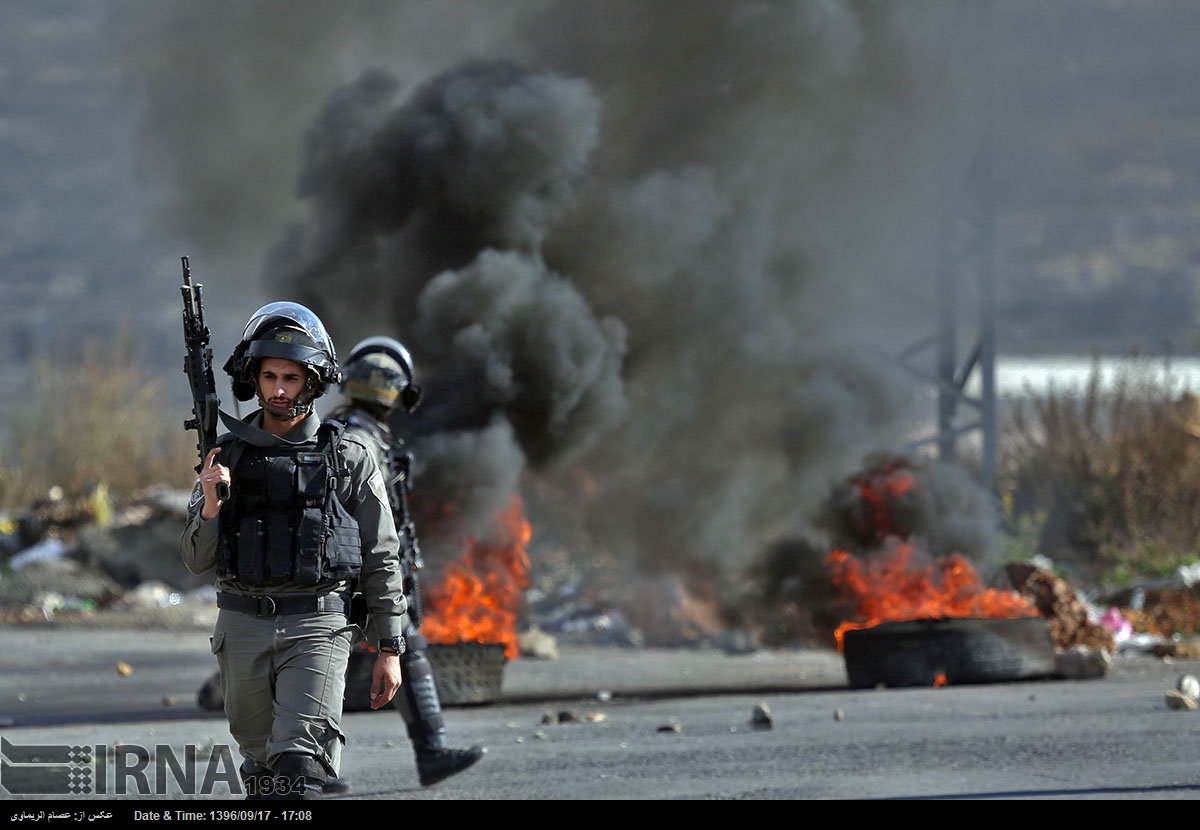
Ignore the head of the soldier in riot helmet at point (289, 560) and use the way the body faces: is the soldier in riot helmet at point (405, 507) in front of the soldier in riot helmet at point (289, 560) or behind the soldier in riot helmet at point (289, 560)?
behind

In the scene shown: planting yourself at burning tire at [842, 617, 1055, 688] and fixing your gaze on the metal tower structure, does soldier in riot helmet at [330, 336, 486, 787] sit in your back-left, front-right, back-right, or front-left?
back-left

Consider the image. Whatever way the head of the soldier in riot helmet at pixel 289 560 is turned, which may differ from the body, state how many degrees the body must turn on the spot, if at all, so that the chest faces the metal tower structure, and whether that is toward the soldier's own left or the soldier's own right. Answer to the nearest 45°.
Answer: approximately 135° to the soldier's own left

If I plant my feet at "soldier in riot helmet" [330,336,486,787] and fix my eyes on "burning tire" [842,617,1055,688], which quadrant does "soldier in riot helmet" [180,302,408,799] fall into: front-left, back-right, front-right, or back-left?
back-right

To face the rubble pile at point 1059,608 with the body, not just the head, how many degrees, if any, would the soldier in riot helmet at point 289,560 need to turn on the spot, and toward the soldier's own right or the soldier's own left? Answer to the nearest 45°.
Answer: approximately 135° to the soldier's own left

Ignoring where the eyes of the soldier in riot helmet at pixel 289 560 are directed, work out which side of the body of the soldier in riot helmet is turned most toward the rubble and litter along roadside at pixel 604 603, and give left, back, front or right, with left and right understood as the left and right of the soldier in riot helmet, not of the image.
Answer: back

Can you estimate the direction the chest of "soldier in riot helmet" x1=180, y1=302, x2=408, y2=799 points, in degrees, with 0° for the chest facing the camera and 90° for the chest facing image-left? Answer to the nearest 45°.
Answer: approximately 0°

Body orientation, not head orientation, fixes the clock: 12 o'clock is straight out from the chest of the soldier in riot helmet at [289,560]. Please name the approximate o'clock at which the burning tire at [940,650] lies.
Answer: The burning tire is roughly at 7 o'clock from the soldier in riot helmet.
